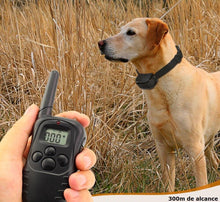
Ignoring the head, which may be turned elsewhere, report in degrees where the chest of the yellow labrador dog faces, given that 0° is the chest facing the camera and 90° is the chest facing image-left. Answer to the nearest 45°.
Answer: approximately 45°
